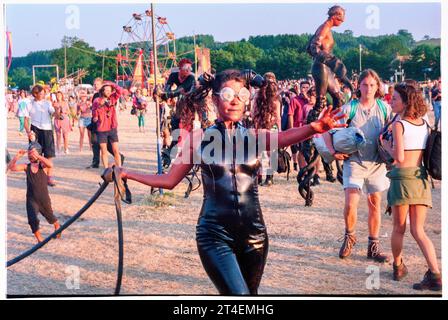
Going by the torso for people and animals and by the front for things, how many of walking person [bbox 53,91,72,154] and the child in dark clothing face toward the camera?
2

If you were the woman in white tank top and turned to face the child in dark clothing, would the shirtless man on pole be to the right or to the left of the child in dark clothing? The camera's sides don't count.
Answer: right

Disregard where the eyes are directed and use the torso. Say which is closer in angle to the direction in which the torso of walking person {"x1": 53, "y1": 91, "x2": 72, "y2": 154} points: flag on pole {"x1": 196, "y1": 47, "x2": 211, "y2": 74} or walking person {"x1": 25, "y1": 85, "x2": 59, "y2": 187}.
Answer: the walking person

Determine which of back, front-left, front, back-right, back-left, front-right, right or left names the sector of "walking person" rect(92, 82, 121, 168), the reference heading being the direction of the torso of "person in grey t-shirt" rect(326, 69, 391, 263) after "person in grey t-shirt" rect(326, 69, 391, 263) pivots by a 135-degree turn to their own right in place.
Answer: front

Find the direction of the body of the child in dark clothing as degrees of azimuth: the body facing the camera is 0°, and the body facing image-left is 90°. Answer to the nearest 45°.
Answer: approximately 0°

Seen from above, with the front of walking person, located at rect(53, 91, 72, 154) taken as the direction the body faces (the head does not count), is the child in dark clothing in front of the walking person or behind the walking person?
in front

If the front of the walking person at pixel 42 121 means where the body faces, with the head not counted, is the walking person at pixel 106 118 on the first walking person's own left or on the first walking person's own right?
on the first walking person's own left
